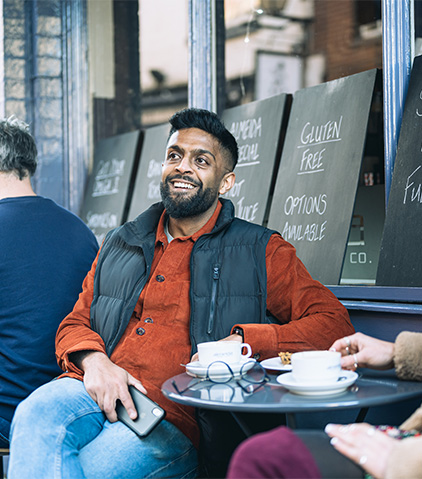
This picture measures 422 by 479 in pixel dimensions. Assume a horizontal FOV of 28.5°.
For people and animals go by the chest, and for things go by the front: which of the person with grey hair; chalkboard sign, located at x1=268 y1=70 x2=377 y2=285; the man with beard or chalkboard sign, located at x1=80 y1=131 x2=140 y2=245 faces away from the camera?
the person with grey hair

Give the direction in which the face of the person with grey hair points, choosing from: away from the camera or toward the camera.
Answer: away from the camera

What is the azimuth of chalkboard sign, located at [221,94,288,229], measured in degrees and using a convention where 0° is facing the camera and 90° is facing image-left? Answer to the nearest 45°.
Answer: approximately 45°

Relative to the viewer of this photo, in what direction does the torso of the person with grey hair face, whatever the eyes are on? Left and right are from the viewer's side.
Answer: facing away from the viewer

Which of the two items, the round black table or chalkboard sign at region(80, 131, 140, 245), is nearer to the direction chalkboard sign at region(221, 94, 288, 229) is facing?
the round black table
